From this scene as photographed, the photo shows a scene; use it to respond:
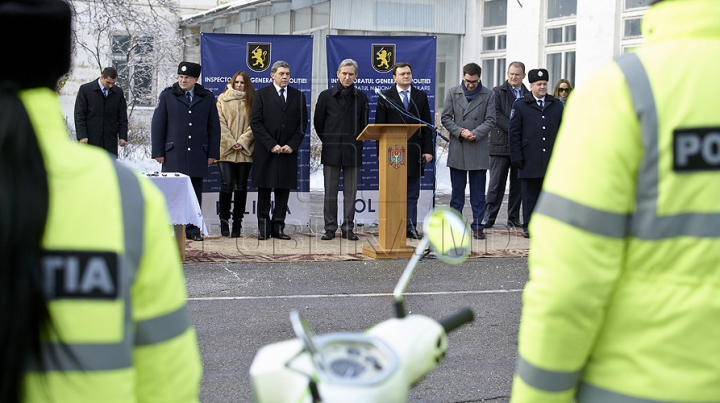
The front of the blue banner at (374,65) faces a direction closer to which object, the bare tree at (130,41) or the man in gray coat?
the man in gray coat

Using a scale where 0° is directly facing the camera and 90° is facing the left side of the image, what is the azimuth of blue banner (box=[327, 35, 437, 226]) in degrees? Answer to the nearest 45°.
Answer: approximately 0°

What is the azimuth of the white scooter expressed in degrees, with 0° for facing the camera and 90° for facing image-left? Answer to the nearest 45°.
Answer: approximately 135°

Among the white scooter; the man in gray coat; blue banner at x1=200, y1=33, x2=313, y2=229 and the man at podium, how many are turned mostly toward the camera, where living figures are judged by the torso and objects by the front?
3

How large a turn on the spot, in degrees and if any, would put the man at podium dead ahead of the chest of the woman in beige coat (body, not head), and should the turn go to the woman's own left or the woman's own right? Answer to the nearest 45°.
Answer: approximately 90° to the woman's own left

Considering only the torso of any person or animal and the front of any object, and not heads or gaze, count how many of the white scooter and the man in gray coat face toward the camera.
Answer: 1

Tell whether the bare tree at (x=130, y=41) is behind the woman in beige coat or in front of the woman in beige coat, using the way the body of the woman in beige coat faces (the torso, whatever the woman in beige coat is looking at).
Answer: behind
